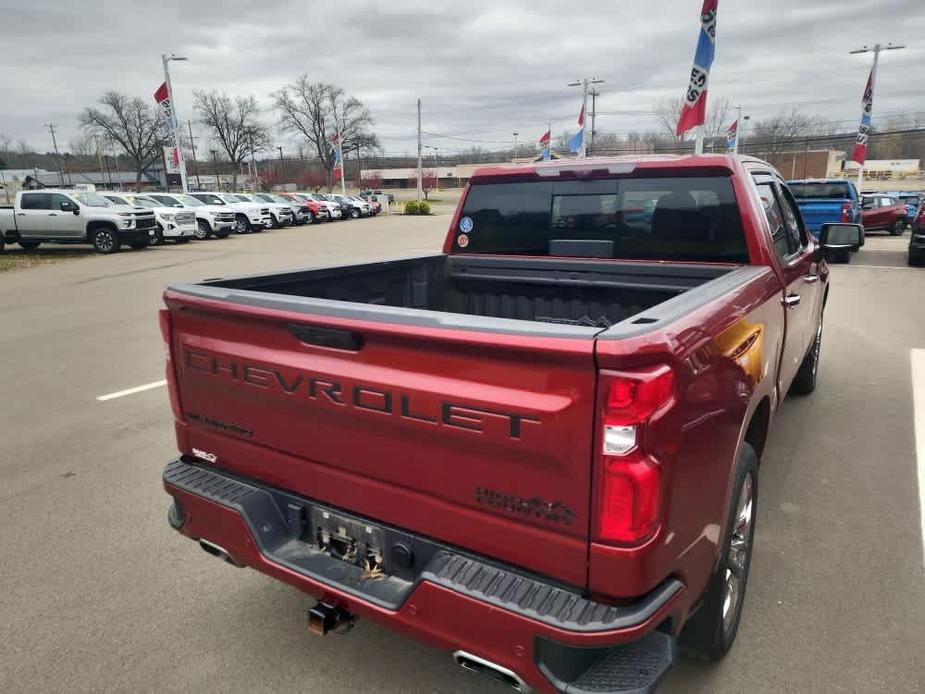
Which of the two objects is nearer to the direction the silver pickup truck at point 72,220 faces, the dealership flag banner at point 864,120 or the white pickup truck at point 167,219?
the dealership flag banner

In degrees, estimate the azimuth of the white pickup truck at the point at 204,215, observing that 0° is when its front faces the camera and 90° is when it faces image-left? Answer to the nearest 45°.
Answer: approximately 315°

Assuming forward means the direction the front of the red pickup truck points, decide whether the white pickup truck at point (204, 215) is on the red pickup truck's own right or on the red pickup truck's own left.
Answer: on the red pickup truck's own left

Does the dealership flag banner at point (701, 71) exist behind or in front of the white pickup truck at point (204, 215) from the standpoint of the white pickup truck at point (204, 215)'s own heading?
in front

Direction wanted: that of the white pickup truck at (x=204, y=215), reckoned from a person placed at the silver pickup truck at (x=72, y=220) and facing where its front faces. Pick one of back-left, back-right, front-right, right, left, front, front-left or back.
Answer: left

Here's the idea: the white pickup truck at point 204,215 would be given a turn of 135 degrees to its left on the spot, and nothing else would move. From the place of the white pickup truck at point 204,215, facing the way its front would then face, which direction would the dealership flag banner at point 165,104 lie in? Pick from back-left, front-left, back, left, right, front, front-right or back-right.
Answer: front

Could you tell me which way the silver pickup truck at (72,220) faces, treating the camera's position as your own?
facing the viewer and to the right of the viewer

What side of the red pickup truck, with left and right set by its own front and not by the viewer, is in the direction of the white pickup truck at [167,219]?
left

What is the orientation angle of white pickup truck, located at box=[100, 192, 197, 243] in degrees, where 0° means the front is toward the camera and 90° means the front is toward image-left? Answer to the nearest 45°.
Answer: approximately 315°

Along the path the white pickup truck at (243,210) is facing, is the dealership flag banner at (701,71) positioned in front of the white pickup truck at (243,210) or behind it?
in front
